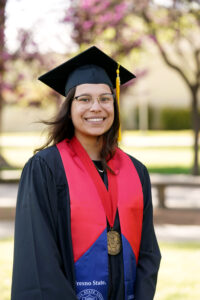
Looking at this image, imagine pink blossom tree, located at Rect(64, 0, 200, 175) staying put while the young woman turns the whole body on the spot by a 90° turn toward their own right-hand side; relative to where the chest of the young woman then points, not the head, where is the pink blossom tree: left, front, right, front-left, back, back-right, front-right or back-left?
back-right

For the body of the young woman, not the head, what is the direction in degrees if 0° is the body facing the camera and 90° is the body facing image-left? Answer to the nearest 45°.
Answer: approximately 315°
